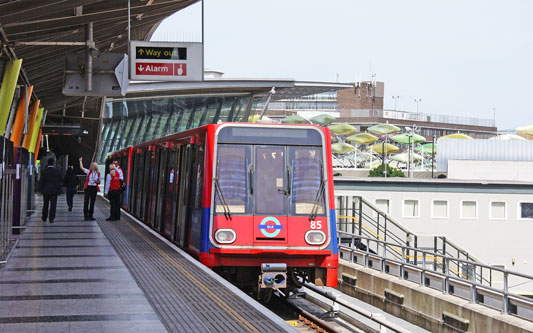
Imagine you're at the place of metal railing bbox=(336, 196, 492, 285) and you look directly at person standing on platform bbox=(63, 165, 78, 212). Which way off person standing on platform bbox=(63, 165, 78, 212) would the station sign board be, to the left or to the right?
left

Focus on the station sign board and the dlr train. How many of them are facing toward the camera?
2

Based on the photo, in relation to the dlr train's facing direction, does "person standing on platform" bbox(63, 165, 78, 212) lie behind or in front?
behind

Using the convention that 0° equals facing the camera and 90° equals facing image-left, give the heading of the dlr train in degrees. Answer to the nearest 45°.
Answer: approximately 0°

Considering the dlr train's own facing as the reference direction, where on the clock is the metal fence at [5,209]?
The metal fence is roughly at 3 o'clock from the dlr train.

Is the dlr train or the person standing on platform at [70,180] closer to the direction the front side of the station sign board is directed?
the dlr train

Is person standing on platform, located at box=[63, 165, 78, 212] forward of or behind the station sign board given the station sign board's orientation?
behind
